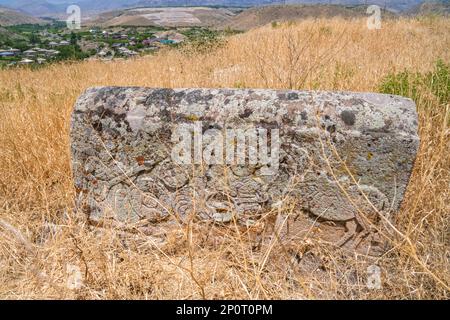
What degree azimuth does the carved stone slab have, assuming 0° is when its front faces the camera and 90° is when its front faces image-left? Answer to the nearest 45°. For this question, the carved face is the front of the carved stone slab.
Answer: approximately 0°
